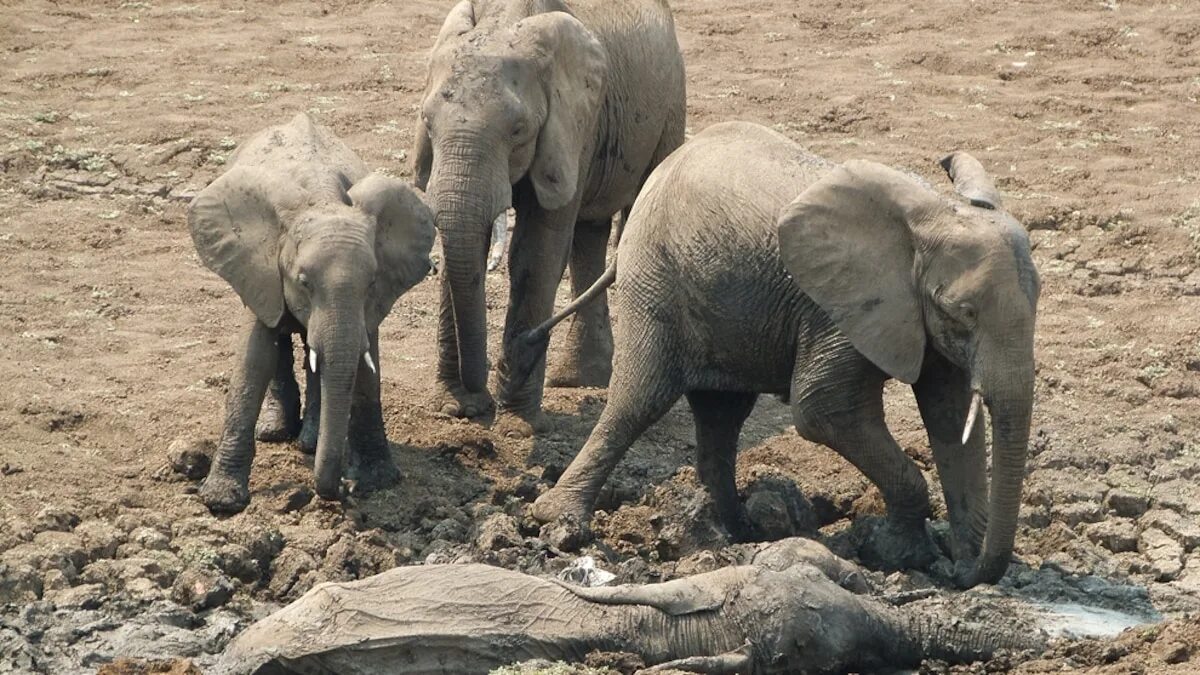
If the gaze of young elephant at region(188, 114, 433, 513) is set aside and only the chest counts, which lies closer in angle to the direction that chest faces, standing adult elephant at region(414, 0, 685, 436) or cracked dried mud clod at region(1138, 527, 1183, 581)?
the cracked dried mud clod

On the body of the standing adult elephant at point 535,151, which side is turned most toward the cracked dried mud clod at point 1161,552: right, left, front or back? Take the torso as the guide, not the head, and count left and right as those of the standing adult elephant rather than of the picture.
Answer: left

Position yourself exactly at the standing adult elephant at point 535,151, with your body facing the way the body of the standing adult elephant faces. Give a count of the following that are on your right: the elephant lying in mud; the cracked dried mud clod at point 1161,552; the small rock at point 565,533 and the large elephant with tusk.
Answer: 0

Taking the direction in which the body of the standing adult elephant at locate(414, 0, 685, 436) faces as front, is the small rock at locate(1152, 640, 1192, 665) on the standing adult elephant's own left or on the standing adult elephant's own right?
on the standing adult elephant's own left

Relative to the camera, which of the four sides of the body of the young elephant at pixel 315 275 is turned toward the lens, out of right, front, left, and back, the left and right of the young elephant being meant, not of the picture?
front

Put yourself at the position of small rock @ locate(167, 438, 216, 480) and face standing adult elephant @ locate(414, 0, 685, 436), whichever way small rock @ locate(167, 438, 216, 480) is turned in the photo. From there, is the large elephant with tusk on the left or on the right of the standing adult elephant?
right

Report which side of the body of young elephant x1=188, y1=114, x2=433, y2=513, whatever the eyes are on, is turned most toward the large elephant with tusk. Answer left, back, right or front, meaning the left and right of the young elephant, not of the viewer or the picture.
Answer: left

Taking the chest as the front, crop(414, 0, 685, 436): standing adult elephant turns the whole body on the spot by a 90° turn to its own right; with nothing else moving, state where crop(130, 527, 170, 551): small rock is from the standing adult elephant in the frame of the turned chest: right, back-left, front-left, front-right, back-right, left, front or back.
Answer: left

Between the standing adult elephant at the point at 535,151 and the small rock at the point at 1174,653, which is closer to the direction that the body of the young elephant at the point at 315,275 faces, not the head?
the small rock

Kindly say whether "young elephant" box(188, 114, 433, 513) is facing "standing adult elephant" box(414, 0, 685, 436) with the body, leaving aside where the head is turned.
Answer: no

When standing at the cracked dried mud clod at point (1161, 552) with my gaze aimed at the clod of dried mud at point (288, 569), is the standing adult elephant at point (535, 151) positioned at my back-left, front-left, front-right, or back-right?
front-right

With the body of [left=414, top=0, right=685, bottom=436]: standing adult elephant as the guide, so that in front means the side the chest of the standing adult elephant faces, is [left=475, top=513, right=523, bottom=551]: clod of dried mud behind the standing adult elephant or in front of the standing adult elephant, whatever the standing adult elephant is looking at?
in front

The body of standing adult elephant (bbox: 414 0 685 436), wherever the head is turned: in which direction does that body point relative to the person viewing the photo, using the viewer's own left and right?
facing the viewer and to the left of the viewer

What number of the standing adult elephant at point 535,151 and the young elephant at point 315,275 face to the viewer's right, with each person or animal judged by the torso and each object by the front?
0
